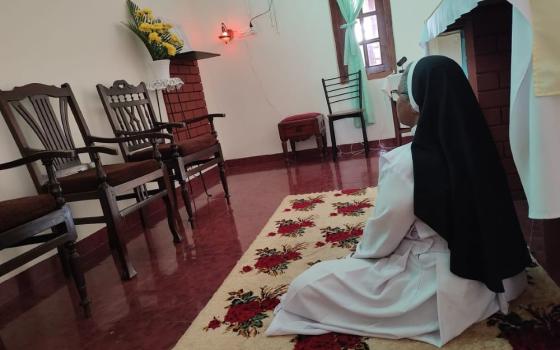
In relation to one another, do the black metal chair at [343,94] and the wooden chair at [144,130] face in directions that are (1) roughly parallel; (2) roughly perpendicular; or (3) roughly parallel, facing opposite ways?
roughly perpendicular

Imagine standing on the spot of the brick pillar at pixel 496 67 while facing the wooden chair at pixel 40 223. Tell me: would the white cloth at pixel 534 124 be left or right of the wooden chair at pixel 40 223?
left

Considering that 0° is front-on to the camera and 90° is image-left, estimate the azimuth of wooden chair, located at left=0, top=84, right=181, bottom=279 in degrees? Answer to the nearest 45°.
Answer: approximately 315°

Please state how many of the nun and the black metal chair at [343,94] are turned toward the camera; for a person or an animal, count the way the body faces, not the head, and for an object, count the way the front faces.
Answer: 1

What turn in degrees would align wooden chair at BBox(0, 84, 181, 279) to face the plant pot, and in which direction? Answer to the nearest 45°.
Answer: approximately 90° to its left

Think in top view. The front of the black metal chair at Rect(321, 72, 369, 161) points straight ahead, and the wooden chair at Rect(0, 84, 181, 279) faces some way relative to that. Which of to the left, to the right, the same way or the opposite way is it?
to the left

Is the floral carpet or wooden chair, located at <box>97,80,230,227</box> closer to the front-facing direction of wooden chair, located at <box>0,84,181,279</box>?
the floral carpet

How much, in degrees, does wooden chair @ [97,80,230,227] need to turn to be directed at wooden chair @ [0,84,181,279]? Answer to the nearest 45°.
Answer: approximately 90° to its right
